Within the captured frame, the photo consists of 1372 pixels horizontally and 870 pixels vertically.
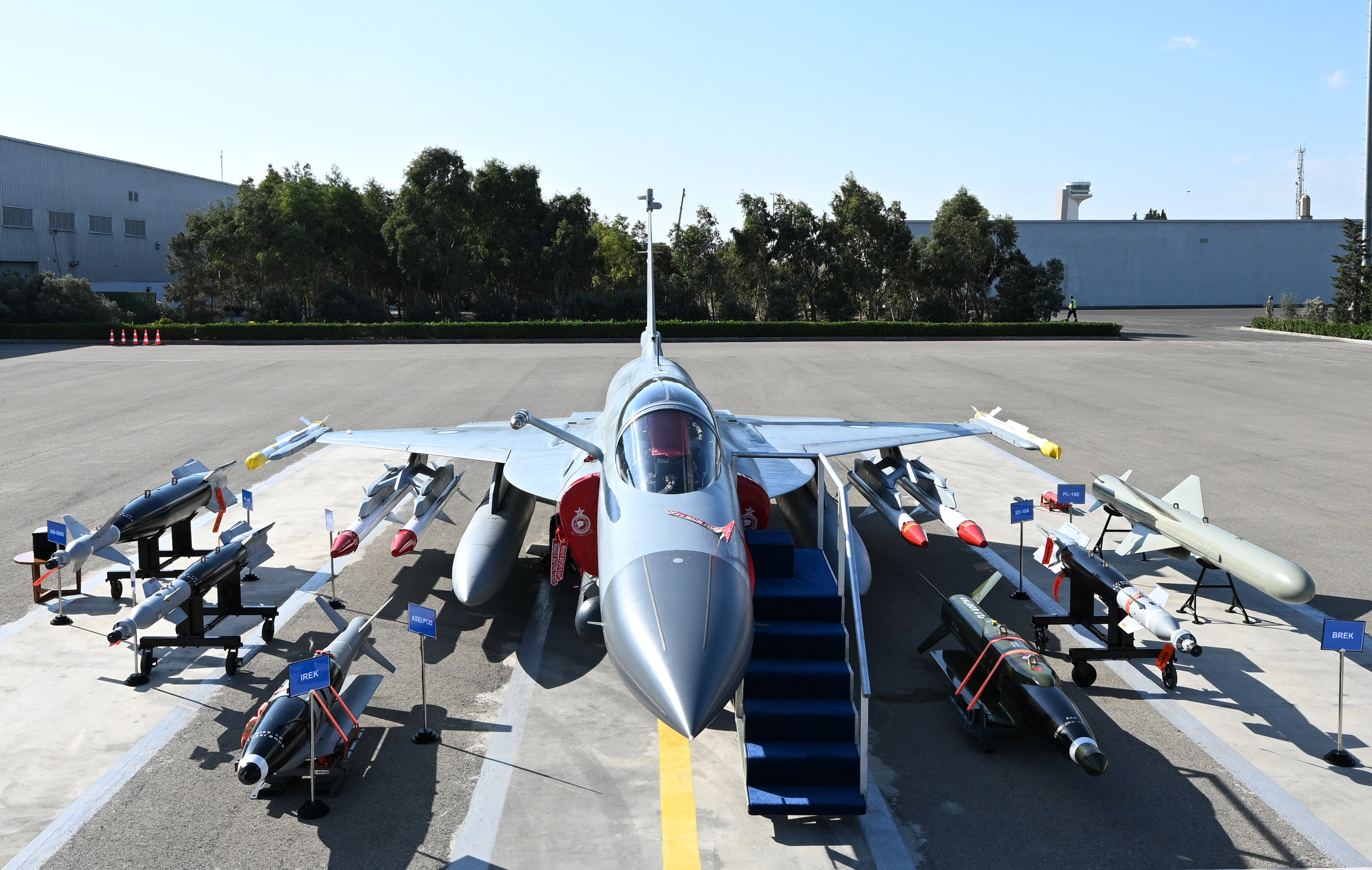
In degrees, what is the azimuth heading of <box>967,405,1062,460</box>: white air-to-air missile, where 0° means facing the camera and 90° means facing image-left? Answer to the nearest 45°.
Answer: approximately 315°

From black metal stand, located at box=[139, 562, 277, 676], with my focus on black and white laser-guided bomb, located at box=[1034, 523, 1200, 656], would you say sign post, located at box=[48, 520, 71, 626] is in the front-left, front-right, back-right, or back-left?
back-left

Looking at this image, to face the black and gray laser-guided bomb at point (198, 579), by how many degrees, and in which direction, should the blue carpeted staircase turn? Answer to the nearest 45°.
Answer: approximately 90° to its right

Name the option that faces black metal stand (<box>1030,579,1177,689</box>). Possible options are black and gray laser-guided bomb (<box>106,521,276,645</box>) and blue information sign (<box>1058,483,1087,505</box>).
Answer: the blue information sign

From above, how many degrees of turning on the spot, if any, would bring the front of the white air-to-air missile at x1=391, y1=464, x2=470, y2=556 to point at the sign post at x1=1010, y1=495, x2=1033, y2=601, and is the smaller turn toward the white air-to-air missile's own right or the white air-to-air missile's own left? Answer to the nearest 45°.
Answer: approximately 90° to the white air-to-air missile's own left

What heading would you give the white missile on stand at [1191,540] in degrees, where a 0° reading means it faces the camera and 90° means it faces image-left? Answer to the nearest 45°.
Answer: approximately 315°

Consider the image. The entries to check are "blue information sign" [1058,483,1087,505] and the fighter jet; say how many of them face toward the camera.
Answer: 2

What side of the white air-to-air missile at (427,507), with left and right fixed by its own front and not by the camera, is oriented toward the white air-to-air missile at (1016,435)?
left

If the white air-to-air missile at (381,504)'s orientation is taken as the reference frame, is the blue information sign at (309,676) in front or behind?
in front

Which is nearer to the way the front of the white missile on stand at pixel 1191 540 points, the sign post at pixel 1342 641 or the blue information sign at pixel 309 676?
the sign post
